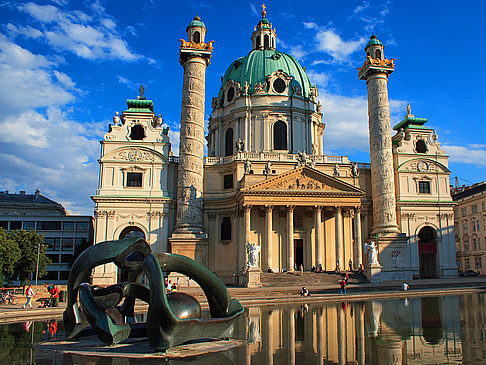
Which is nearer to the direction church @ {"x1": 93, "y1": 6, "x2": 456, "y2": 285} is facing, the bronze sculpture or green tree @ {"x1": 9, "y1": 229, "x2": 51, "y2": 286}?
the bronze sculpture

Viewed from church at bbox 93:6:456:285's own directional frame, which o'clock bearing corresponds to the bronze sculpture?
The bronze sculpture is roughly at 12 o'clock from the church.

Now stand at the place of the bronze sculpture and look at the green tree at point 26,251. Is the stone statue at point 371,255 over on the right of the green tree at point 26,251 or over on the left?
right

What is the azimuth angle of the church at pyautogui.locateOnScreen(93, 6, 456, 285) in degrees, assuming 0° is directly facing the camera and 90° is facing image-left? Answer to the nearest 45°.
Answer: approximately 0°

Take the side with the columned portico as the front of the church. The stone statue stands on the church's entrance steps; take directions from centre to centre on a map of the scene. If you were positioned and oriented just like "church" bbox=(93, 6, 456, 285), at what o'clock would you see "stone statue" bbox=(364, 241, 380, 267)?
The stone statue is roughly at 10 o'clock from the church.
